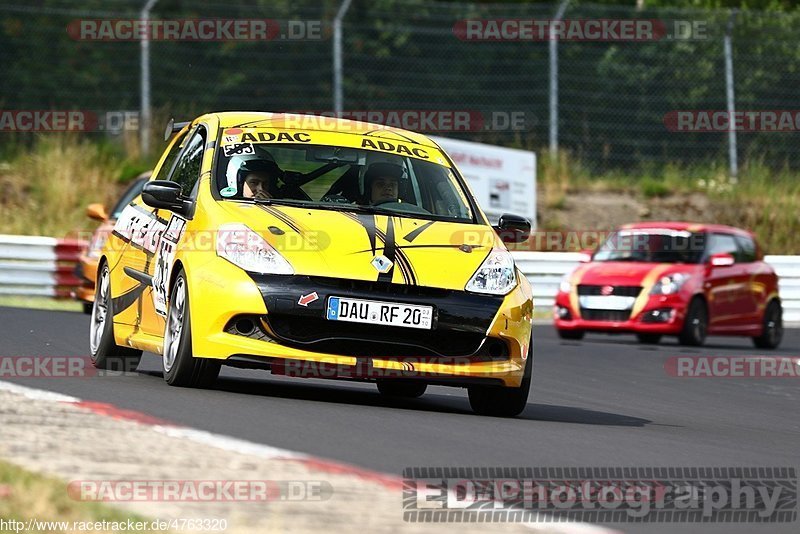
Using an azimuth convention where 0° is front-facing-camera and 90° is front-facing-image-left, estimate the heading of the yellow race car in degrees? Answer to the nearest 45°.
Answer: approximately 315°

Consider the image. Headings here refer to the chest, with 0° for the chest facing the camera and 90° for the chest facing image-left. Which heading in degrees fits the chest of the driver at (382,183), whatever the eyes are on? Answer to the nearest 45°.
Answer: approximately 315°

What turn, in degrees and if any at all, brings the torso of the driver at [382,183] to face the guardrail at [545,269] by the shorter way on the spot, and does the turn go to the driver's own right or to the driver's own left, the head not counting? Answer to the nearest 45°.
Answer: approximately 135° to the driver's own left

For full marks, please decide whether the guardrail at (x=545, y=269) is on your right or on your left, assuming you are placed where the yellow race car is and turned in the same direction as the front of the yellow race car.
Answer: on your left
